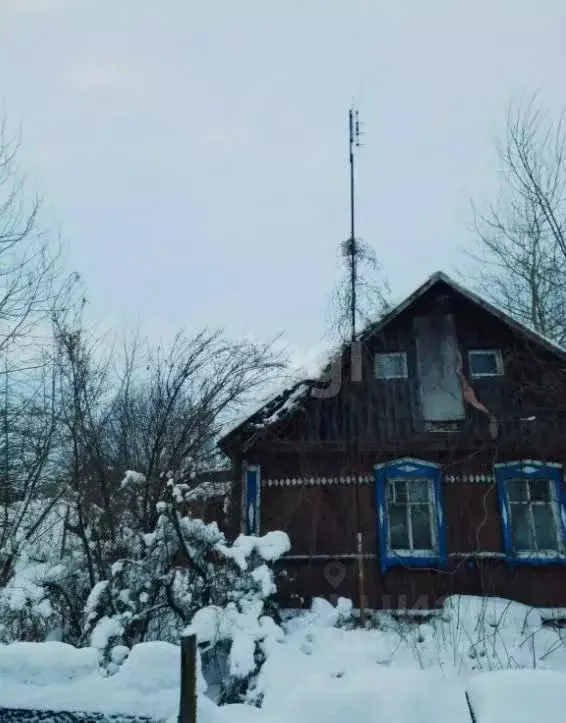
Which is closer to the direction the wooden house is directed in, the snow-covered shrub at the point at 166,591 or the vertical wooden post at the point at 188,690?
the vertical wooden post

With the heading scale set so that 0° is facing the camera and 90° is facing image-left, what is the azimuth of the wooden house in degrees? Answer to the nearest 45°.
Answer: approximately 0°

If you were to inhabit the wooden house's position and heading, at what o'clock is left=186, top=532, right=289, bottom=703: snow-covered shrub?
The snow-covered shrub is roughly at 1 o'clock from the wooden house.

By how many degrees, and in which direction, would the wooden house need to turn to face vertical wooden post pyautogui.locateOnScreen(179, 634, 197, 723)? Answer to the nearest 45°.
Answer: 0° — it already faces it

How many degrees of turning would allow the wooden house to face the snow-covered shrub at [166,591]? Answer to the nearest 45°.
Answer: approximately 45° to its right
